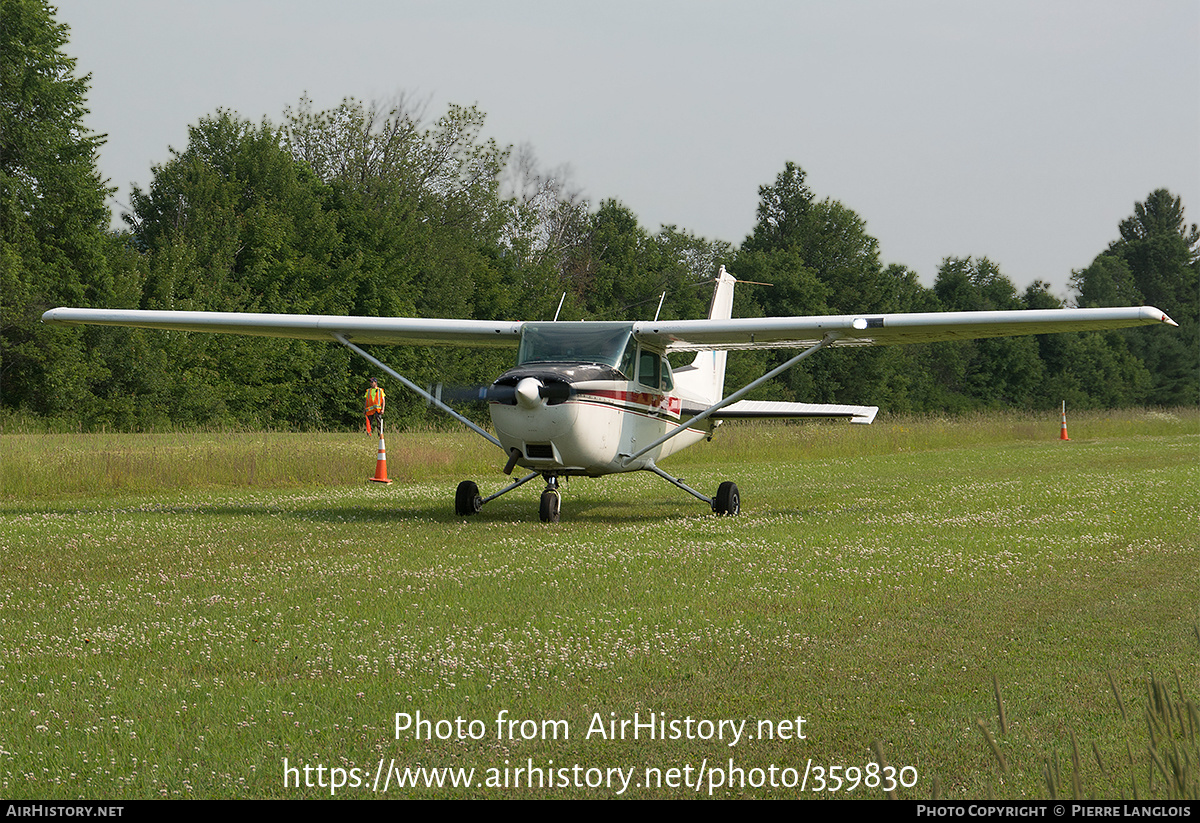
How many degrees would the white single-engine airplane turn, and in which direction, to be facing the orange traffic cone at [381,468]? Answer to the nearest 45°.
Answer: approximately 135° to its right

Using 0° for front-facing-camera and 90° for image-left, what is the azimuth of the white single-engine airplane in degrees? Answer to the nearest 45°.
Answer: approximately 0°
